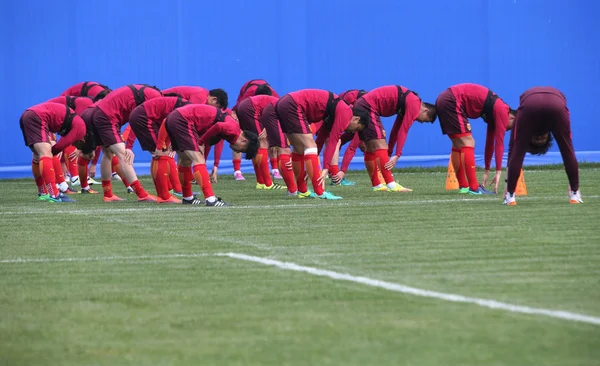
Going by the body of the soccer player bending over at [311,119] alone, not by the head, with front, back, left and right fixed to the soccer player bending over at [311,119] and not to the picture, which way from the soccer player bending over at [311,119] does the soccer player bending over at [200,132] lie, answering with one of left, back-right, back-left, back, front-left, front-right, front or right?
back-right

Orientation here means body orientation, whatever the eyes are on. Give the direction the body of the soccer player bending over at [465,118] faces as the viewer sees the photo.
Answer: to the viewer's right

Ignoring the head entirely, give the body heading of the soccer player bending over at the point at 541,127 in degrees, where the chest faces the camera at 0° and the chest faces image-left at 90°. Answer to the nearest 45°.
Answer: approximately 180°

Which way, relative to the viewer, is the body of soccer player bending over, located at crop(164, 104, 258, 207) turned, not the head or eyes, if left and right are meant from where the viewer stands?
facing to the right of the viewer

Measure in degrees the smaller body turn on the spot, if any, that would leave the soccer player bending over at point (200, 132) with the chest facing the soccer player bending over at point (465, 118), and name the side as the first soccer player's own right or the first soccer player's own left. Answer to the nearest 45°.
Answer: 0° — they already face them

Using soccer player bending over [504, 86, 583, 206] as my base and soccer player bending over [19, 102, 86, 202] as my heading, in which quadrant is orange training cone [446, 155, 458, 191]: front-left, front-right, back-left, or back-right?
front-right

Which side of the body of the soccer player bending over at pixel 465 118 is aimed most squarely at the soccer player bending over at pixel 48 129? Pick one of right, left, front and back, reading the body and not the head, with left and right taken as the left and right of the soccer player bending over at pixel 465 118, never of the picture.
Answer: back

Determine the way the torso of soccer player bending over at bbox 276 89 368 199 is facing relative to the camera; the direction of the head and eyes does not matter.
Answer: to the viewer's right

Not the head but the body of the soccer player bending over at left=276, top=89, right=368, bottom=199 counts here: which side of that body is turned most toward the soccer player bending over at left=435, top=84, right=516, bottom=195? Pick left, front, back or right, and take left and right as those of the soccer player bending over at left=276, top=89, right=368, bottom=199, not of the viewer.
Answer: front

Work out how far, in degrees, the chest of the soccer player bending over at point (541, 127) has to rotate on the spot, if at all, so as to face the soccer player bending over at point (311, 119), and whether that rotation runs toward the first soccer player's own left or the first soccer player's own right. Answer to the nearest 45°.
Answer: approximately 45° to the first soccer player's own left

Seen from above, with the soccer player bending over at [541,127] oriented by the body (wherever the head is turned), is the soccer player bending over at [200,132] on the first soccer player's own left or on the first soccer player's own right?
on the first soccer player's own left

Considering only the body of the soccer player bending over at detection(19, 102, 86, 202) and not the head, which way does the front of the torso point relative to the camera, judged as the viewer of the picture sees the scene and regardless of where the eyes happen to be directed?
to the viewer's right

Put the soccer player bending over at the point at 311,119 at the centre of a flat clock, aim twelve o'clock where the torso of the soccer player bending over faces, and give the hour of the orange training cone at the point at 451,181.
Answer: The orange training cone is roughly at 11 o'clock from the soccer player bending over.

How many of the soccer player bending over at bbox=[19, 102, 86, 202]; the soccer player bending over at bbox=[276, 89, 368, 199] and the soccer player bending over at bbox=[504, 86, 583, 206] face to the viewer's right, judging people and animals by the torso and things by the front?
2
